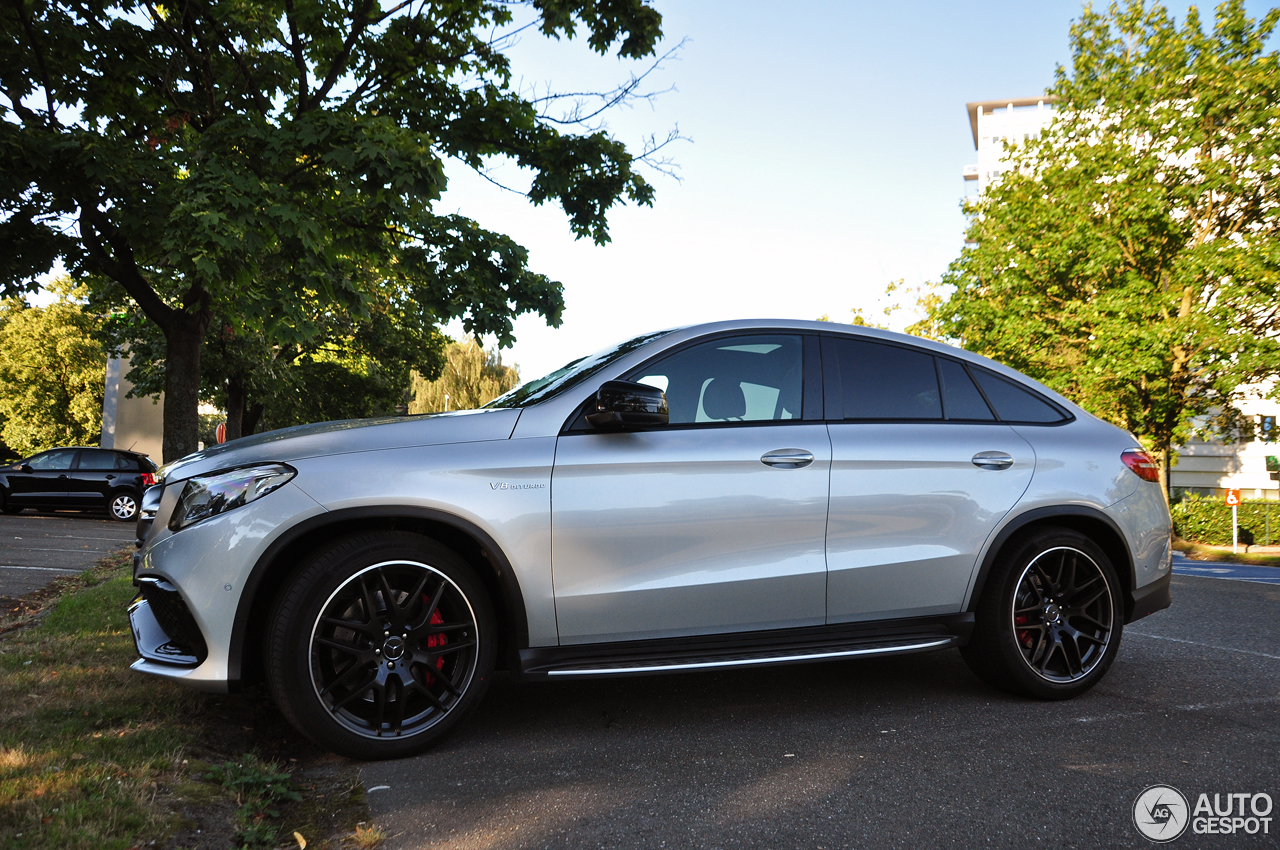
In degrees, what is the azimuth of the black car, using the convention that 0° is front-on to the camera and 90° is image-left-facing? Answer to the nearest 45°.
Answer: approximately 90°

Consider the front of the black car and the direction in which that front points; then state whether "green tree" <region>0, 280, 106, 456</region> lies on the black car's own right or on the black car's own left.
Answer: on the black car's own right

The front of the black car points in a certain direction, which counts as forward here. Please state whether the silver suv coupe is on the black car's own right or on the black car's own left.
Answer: on the black car's own left

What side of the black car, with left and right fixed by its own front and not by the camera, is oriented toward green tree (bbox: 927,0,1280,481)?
back

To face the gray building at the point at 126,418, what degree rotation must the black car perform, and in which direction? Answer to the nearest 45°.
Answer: approximately 90° to its right

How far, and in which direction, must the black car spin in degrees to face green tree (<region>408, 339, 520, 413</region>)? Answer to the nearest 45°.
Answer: approximately 135° to its right
